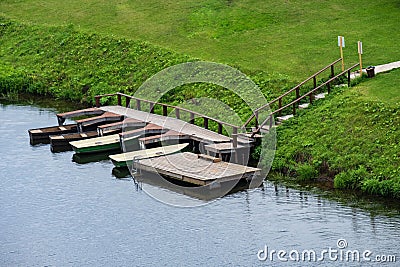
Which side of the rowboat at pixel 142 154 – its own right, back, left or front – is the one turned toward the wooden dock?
right

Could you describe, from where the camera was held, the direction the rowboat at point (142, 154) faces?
facing away from the viewer and to the right of the viewer

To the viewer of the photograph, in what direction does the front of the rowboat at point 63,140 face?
facing away from the viewer and to the right of the viewer

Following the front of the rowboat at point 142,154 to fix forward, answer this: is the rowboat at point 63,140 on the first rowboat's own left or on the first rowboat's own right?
on the first rowboat's own left

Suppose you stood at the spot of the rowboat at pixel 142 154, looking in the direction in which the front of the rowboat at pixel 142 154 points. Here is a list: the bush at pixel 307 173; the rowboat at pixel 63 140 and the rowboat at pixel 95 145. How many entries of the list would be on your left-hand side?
2
